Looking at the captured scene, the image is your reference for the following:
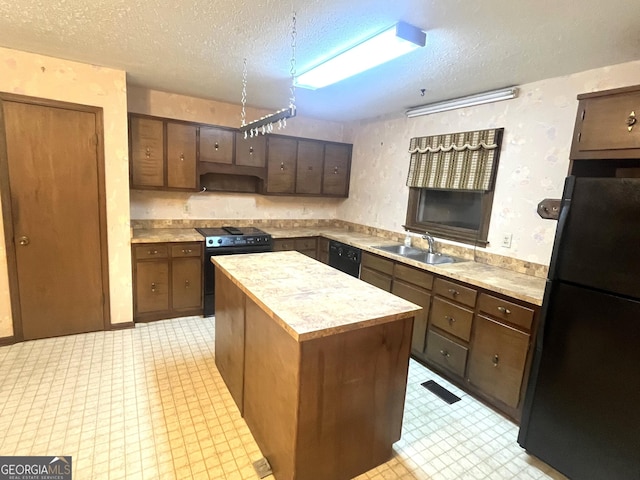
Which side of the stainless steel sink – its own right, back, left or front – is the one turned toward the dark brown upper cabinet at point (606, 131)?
left

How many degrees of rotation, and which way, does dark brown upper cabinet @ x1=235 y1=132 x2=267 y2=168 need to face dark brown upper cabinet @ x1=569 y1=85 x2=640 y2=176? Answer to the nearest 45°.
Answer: approximately 45° to its left

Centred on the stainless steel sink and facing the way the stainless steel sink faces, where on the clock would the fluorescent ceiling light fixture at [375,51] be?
The fluorescent ceiling light fixture is roughly at 11 o'clock from the stainless steel sink.

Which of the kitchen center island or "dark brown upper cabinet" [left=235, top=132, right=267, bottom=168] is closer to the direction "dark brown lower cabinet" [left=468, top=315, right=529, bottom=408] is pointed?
the kitchen center island

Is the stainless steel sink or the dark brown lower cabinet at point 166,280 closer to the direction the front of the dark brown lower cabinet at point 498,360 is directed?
the dark brown lower cabinet

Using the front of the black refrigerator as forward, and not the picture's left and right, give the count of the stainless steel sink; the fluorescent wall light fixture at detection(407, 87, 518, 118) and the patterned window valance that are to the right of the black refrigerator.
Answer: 3

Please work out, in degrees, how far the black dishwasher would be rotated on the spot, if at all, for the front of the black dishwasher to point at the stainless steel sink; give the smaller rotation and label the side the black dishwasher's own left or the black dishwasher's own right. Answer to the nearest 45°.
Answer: approximately 90° to the black dishwasher's own left

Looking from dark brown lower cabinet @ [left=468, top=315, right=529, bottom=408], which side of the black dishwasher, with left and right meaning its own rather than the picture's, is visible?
left

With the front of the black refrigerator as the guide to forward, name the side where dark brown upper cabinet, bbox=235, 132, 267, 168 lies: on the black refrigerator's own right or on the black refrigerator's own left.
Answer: on the black refrigerator's own right

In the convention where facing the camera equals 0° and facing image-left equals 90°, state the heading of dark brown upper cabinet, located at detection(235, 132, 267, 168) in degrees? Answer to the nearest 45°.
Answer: approximately 0°

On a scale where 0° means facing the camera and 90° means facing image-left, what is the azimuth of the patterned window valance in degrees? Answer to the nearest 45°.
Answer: approximately 45°

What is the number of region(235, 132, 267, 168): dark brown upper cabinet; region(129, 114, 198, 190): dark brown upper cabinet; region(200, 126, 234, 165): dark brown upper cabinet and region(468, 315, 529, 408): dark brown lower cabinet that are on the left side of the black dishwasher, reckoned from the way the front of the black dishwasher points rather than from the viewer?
1

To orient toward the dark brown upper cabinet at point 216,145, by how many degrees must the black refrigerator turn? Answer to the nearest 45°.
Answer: approximately 45° to its right
